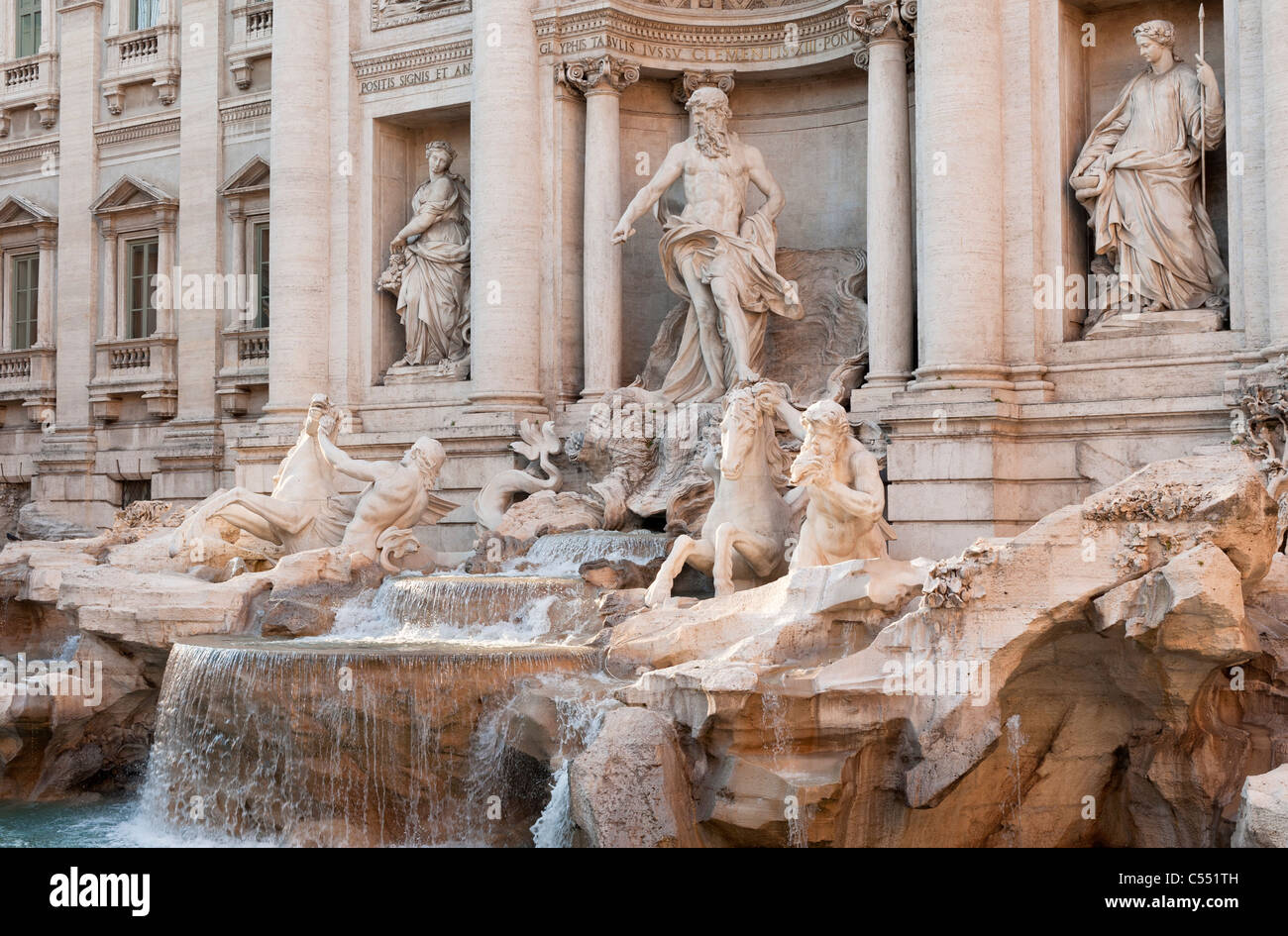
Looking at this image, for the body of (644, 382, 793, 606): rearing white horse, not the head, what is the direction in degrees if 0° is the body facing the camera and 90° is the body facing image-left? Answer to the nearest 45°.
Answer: approximately 45°

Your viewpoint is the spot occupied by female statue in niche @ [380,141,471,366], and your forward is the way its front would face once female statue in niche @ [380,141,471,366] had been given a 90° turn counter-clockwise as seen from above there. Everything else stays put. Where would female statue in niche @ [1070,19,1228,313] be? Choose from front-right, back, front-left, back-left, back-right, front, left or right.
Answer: front

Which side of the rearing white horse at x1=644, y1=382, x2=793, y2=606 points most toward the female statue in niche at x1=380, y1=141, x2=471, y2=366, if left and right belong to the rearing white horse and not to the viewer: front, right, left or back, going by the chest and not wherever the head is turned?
right

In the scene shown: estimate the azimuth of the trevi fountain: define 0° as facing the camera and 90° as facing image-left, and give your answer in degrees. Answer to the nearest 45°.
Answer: approximately 45°

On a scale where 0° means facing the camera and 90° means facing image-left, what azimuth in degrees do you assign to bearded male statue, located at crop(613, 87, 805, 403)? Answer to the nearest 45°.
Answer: approximately 0°

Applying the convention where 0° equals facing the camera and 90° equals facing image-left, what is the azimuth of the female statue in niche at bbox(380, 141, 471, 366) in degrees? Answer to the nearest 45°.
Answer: approximately 45°

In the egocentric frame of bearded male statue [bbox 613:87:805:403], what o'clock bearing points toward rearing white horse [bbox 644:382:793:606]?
The rearing white horse is roughly at 12 o'clock from the bearded male statue.

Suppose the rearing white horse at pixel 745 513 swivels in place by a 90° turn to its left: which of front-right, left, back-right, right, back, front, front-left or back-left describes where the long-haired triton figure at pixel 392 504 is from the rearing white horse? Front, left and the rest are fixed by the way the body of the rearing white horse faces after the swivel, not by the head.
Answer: back
